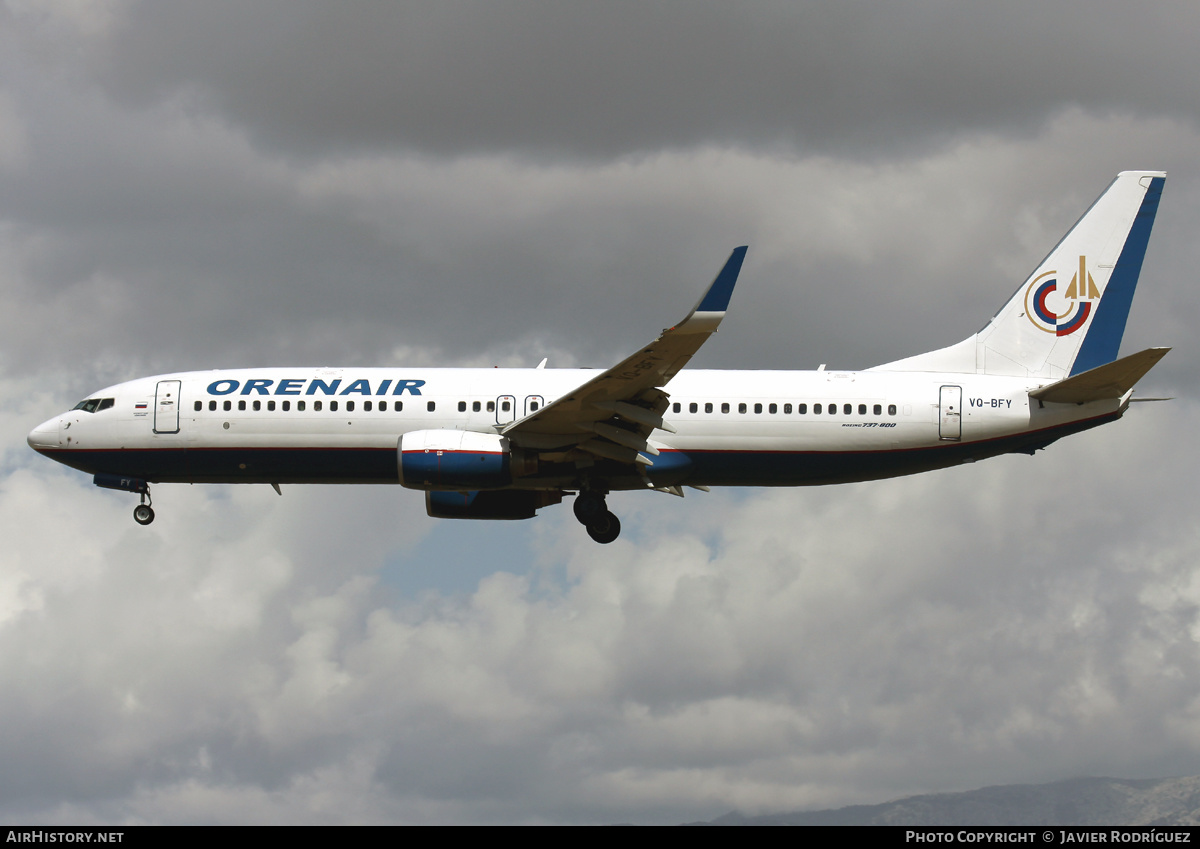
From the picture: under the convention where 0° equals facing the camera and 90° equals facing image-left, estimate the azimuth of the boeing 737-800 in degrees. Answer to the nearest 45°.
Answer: approximately 90°
